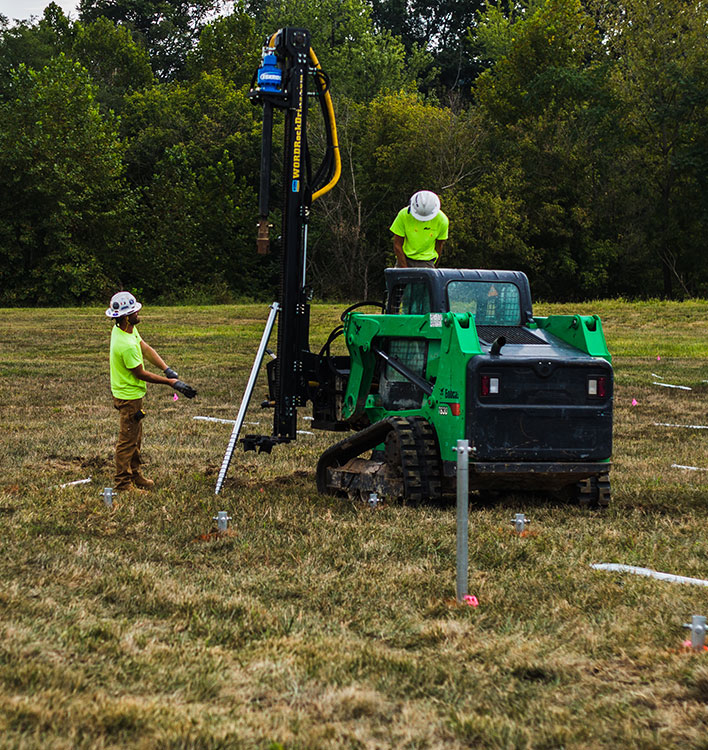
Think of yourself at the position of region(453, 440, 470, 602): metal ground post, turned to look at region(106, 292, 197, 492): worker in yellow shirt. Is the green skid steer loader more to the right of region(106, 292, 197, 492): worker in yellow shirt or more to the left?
right

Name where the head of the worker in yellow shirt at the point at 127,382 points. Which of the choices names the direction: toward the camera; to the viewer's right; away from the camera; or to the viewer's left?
to the viewer's right

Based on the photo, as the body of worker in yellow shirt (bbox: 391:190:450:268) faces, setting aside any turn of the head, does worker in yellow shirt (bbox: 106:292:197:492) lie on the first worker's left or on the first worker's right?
on the first worker's right

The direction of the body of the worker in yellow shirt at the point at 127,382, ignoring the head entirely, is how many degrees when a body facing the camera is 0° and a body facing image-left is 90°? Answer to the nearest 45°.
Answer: approximately 270°

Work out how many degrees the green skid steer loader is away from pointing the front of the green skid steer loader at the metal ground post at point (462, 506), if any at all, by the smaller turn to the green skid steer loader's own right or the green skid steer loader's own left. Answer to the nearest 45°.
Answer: approximately 135° to the green skid steer loader's own left

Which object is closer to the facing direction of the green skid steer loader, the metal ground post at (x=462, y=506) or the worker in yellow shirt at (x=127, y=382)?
the worker in yellow shirt

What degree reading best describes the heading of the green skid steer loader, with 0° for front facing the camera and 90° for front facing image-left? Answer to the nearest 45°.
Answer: approximately 135°

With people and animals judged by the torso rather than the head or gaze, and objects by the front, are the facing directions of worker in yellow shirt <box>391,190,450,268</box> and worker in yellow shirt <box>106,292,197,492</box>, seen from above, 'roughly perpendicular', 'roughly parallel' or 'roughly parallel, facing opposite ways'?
roughly perpendicular

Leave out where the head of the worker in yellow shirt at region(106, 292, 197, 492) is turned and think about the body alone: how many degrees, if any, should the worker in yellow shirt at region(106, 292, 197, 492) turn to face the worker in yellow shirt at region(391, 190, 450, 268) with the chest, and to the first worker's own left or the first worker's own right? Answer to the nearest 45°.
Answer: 0° — they already face them
